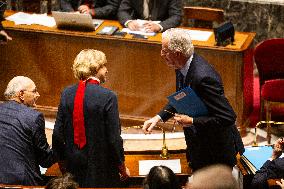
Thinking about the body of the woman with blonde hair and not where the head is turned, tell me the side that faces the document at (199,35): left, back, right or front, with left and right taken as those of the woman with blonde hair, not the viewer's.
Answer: front

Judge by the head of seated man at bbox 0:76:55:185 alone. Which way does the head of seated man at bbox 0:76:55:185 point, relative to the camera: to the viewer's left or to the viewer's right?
to the viewer's right

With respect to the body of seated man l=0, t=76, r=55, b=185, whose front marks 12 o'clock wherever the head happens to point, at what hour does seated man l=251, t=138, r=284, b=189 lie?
seated man l=251, t=138, r=284, b=189 is roughly at 2 o'clock from seated man l=0, t=76, r=55, b=185.

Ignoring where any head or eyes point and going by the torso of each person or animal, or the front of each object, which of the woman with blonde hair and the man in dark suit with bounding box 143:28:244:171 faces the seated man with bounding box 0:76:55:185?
the man in dark suit

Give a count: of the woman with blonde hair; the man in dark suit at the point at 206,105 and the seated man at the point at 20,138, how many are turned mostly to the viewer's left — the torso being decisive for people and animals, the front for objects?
1

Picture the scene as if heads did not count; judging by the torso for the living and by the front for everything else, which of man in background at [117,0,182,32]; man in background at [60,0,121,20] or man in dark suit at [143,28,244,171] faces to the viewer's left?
the man in dark suit

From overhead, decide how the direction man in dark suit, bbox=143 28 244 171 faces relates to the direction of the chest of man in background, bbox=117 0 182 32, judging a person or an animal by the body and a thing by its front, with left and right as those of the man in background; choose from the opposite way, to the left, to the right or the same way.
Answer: to the right

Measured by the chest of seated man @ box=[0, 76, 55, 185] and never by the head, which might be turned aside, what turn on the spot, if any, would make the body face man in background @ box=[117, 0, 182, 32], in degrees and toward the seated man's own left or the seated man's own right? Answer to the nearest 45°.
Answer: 0° — they already face them

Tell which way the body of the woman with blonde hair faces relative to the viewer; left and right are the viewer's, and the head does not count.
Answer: facing away from the viewer and to the right of the viewer

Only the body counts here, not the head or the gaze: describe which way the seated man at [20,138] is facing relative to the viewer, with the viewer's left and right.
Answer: facing away from the viewer and to the right of the viewer

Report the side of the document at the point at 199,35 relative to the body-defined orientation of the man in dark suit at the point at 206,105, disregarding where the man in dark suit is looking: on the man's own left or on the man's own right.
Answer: on the man's own right

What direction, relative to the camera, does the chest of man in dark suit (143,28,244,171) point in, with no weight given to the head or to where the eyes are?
to the viewer's left

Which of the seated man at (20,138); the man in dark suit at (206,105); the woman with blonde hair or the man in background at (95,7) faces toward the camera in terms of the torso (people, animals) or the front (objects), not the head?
the man in background

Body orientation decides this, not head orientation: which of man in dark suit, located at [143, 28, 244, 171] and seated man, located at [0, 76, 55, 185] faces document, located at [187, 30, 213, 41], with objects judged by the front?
the seated man
